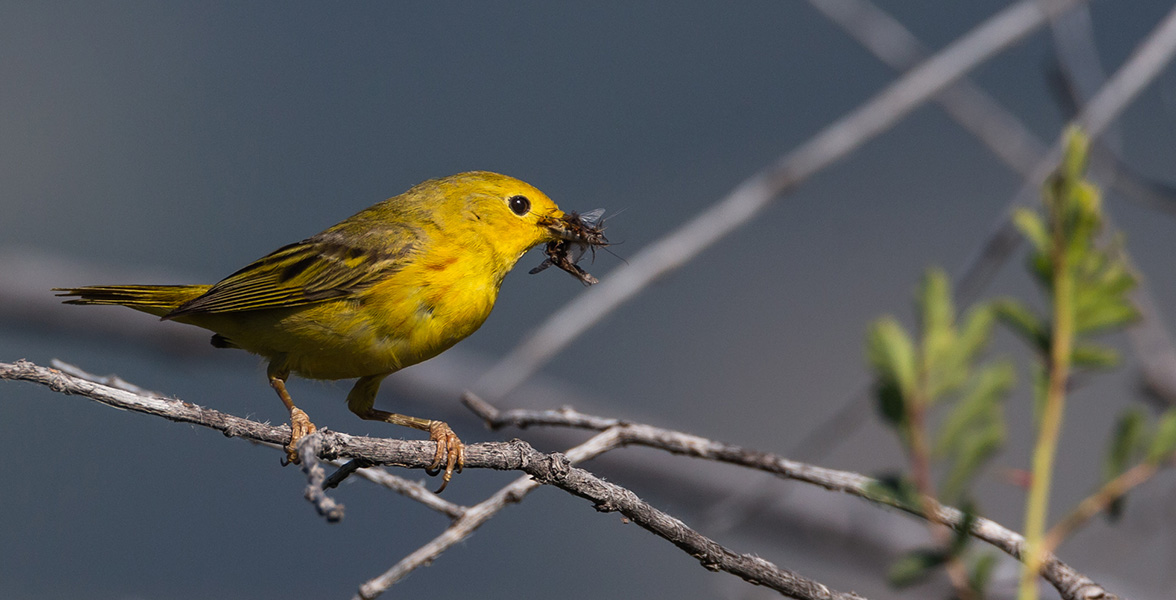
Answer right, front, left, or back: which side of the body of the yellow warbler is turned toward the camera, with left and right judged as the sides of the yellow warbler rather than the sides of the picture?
right
